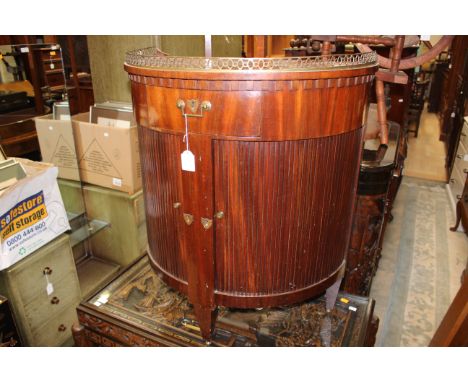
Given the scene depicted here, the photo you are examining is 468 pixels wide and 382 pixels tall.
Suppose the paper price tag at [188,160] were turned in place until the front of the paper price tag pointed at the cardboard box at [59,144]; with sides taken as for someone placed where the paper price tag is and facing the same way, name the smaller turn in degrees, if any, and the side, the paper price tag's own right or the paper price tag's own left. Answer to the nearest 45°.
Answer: approximately 135° to the paper price tag's own right

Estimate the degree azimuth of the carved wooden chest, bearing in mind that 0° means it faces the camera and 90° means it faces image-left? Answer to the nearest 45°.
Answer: approximately 45°

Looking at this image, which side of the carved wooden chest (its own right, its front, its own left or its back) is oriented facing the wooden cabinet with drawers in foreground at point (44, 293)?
right

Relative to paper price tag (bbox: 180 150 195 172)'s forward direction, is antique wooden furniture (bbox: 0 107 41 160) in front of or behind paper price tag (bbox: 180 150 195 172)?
behind

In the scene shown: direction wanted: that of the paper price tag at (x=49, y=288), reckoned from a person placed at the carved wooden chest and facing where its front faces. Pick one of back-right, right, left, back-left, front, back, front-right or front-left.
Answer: right

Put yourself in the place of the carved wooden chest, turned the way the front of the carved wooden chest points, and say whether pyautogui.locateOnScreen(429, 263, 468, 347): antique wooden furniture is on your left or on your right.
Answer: on your left

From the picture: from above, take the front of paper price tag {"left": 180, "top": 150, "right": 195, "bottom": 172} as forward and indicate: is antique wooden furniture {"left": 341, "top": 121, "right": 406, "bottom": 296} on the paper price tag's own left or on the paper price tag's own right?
on the paper price tag's own left

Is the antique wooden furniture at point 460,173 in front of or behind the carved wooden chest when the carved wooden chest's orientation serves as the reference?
behind

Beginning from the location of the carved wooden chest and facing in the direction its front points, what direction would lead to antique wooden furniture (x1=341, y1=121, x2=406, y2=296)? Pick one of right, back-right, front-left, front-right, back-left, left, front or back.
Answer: back

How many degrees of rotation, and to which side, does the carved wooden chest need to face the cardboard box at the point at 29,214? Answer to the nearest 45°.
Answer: approximately 90° to its right

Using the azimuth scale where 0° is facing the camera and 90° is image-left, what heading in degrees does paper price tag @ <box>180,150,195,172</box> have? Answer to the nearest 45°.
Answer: approximately 0°

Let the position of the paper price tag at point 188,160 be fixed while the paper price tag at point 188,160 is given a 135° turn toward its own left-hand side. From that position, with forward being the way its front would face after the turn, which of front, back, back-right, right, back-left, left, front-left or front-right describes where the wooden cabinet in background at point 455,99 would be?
front

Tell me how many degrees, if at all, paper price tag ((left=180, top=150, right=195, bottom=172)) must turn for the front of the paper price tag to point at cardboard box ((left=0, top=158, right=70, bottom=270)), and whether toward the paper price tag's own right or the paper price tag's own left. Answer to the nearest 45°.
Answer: approximately 135° to the paper price tag's own right

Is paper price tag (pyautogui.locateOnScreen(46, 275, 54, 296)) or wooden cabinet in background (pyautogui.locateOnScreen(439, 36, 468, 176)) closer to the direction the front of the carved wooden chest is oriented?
the paper price tag

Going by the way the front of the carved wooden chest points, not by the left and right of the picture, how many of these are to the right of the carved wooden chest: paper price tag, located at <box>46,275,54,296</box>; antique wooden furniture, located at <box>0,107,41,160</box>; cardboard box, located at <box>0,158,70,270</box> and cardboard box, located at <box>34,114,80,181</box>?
4
